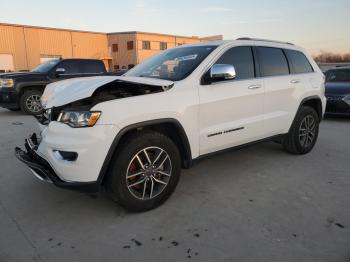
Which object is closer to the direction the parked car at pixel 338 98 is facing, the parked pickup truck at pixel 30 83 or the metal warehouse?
the parked pickup truck

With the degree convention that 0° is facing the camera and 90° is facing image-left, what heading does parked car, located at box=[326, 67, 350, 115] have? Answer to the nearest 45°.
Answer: approximately 45°

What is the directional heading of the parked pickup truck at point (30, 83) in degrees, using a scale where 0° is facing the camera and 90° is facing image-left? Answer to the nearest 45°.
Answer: approximately 45°

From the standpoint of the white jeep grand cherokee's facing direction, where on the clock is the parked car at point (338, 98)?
The parked car is roughly at 6 o'clock from the white jeep grand cherokee.

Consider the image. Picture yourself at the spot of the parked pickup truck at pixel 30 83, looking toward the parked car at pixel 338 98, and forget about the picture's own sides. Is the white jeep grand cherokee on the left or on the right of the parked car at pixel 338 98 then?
right

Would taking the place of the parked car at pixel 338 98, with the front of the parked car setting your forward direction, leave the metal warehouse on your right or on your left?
on your right

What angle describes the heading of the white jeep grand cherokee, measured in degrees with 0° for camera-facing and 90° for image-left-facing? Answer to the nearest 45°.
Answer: approximately 45°

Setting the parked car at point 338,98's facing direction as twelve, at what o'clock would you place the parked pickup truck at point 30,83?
the parked pickup truck at point 30,83 is roughly at 1 o'clock from the parked car at point 338,98.

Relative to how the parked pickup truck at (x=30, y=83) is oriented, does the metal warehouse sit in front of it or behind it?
behind
